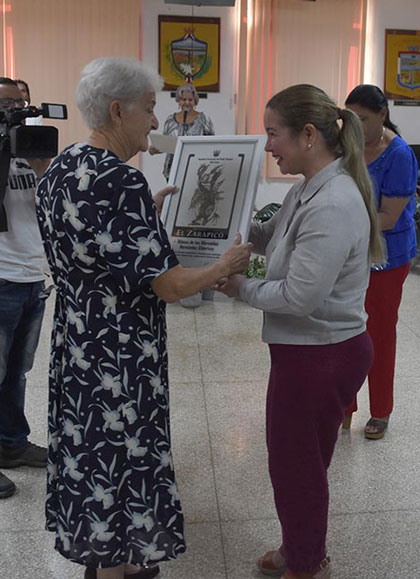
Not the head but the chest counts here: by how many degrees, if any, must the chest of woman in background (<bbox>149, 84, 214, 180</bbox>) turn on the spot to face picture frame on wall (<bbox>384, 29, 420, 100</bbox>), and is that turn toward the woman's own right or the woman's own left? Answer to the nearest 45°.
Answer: approximately 135° to the woman's own left

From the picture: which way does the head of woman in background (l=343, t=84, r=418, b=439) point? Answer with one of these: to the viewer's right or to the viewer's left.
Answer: to the viewer's left

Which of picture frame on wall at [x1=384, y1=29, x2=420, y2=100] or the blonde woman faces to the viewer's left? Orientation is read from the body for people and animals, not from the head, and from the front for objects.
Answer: the blonde woman

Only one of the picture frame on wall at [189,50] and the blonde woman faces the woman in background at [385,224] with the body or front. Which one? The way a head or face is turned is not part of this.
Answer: the picture frame on wall

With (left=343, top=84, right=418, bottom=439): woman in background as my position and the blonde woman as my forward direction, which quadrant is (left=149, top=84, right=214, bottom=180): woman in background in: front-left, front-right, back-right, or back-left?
back-right

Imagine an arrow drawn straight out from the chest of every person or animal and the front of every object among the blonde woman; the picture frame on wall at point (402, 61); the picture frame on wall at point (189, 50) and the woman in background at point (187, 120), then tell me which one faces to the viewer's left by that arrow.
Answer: the blonde woman

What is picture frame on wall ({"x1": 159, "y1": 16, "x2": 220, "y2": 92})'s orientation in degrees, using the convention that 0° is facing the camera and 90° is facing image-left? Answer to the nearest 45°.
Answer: approximately 0°

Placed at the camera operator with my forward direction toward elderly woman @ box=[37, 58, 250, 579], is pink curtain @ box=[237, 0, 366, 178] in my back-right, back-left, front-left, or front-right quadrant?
back-left

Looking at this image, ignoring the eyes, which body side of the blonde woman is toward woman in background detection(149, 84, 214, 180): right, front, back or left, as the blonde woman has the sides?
right

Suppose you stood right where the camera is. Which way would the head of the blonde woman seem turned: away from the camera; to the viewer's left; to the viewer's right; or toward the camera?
to the viewer's left

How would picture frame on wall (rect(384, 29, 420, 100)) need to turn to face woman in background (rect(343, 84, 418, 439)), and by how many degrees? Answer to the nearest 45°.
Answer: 0° — it already faces them

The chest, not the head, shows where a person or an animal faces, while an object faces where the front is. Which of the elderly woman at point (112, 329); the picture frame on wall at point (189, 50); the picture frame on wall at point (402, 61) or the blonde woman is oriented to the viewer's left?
the blonde woman
